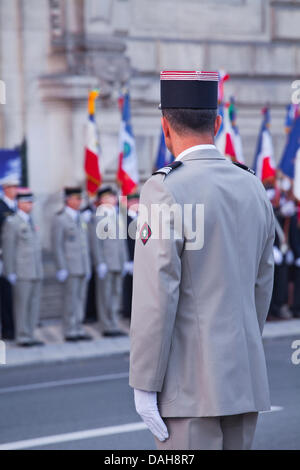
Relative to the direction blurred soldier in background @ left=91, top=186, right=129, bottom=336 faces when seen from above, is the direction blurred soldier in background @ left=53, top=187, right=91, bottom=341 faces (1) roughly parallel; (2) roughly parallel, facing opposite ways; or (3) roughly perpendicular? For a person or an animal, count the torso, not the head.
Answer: roughly parallel

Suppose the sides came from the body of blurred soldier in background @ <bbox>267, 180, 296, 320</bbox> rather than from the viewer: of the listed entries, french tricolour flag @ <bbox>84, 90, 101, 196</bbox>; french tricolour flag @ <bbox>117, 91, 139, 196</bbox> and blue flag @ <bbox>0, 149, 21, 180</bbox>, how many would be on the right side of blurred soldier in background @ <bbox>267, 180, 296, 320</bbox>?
3

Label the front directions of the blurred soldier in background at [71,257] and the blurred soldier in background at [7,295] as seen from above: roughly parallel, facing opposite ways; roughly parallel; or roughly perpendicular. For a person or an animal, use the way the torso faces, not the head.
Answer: roughly parallel

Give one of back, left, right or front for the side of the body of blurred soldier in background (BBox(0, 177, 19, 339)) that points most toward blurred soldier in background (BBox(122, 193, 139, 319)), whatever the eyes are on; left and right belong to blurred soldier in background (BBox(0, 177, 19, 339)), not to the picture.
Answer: left

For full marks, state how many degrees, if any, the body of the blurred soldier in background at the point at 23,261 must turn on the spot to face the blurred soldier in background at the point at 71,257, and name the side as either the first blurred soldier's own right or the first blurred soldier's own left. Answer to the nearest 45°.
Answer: approximately 45° to the first blurred soldier's own left

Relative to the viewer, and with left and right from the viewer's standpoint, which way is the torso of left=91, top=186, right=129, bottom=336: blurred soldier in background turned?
facing the viewer and to the right of the viewer

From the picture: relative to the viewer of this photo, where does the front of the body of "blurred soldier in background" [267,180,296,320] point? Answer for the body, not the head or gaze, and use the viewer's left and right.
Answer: facing the viewer

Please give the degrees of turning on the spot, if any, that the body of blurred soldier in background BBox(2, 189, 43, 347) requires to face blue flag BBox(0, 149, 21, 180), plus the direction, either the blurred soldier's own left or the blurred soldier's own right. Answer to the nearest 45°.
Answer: approximately 135° to the blurred soldier's own left

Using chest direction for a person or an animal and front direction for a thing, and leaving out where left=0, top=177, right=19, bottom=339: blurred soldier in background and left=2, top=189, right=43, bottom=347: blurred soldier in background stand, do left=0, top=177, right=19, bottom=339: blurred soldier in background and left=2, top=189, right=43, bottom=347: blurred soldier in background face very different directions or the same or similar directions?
same or similar directions

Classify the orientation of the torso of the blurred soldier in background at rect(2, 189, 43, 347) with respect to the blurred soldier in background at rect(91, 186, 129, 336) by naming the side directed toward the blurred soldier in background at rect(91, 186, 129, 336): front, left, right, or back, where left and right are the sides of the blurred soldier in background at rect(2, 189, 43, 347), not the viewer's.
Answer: left

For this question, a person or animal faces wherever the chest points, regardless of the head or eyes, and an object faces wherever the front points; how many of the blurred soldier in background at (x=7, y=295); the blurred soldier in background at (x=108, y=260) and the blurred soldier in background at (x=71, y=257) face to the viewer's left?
0

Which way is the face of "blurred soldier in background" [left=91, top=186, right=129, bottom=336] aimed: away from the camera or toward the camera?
toward the camera

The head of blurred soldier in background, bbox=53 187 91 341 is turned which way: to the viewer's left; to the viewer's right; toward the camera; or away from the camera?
toward the camera
